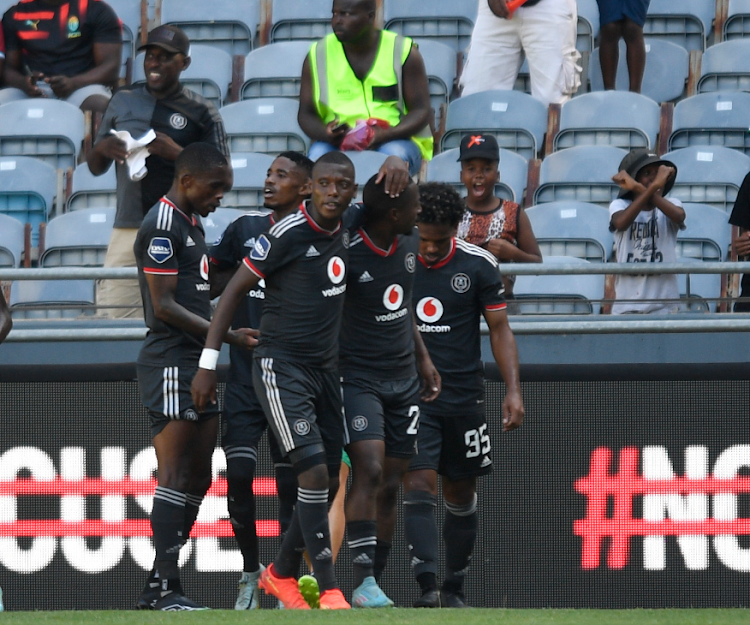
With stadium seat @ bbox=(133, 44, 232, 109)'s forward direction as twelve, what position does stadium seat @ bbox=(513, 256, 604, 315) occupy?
stadium seat @ bbox=(513, 256, 604, 315) is roughly at 11 o'clock from stadium seat @ bbox=(133, 44, 232, 109).

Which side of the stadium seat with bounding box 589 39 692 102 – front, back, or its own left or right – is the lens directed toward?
front

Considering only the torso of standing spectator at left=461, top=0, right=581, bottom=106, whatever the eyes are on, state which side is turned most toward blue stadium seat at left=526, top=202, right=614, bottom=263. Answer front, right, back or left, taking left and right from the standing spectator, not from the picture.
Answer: front

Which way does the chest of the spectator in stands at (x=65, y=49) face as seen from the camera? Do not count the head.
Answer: toward the camera

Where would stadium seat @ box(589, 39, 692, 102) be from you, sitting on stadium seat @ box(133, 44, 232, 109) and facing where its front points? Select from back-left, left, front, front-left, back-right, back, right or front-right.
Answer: left

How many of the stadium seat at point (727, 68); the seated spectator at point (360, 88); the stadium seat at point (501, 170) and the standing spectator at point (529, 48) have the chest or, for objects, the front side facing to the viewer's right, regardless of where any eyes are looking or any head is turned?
0

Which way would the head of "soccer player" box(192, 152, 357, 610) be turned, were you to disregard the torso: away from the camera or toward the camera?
toward the camera

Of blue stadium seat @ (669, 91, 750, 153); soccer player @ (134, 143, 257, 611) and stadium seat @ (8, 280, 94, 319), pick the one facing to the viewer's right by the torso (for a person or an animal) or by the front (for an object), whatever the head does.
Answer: the soccer player

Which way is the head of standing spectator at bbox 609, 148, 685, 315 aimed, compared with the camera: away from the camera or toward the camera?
toward the camera

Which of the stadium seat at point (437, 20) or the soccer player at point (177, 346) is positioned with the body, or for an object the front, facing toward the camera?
the stadium seat

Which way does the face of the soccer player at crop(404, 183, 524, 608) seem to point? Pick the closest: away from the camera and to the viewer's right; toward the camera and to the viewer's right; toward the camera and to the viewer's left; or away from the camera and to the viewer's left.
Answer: toward the camera and to the viewer's left

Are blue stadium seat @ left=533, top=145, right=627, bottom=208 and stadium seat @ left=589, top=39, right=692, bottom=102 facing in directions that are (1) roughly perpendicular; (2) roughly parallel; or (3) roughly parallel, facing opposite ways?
roughly parallel

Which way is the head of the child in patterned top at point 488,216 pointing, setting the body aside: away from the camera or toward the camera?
toward the camera

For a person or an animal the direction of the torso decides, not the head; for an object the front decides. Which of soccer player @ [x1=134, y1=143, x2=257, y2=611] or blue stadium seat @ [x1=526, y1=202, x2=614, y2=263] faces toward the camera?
the blue stadium seat

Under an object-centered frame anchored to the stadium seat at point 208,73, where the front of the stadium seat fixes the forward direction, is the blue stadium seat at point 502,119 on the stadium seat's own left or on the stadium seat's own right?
on the stadium seat's own left

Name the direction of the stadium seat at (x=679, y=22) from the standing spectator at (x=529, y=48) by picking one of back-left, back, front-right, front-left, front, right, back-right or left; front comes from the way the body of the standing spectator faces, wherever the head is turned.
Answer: back-left

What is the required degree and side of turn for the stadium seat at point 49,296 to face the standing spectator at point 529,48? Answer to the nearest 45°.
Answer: approximately 90° to its left

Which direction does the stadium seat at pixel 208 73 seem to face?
toward the camera

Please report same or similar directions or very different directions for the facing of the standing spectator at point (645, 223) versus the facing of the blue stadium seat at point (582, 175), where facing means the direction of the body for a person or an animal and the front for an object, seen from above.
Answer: same or similar directions
